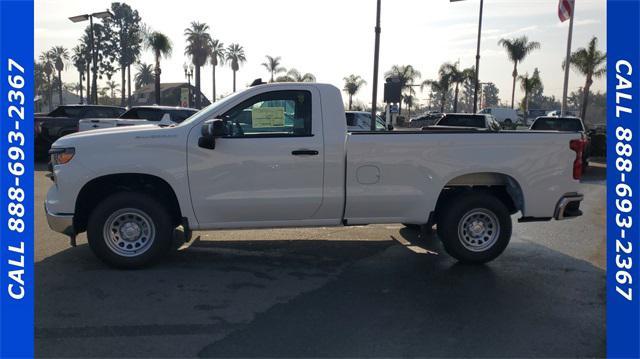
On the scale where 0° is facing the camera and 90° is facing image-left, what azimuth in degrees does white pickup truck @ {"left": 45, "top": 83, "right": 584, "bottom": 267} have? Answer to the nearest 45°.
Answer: approximately 90°

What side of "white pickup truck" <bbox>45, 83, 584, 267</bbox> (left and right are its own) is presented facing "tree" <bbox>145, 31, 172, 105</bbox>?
right

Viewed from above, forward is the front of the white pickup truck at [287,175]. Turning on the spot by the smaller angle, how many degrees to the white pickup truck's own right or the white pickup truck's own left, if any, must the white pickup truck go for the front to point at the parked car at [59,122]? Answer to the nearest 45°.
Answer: approximately 45° to the white pickup truck's own right

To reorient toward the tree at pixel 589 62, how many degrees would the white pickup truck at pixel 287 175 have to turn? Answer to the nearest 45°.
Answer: approximately 135° to its right

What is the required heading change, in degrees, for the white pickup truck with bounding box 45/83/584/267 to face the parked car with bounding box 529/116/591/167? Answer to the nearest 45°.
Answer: approximately 135° to its right
